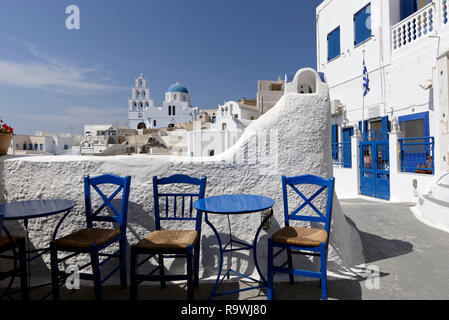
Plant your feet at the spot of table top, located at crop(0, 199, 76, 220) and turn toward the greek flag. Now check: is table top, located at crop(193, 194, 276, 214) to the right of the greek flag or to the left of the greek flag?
right

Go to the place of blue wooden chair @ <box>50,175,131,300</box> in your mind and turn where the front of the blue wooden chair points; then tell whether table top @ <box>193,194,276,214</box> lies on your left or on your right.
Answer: on your left

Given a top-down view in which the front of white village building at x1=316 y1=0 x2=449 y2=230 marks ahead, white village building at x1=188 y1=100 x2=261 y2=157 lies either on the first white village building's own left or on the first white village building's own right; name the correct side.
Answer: on the first white village building's own right

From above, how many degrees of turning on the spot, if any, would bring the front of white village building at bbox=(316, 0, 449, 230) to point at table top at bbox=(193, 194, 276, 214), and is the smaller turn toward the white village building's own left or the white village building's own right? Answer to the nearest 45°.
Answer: approximately 45° to the white village building's own left

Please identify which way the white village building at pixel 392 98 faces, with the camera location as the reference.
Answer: facing the viewer and to the left of the viewer

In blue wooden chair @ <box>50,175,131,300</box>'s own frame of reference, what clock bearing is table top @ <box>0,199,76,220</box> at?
The table top is roughly at 2 o'clock from the blue wooden chair.

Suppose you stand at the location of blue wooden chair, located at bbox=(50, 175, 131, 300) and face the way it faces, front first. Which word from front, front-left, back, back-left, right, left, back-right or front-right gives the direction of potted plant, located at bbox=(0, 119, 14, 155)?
right

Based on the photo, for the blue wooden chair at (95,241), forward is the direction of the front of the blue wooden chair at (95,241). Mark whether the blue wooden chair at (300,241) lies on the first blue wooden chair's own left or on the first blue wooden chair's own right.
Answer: on the first blue wooden chair's own left

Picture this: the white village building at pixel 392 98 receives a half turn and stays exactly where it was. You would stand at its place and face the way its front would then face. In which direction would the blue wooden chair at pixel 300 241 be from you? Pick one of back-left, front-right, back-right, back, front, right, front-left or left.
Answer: back-right

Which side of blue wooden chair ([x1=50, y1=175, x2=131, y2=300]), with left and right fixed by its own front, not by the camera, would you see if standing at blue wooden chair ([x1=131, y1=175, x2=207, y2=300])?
left

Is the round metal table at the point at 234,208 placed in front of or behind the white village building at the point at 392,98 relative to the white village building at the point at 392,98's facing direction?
in front

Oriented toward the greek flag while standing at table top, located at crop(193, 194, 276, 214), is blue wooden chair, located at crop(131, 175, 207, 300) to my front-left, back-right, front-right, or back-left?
back-left
